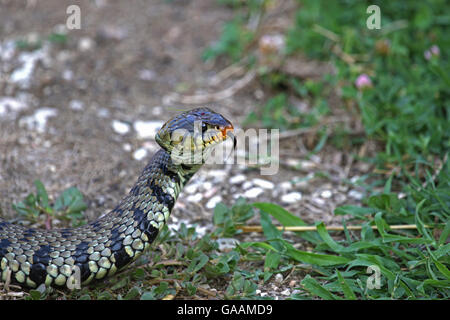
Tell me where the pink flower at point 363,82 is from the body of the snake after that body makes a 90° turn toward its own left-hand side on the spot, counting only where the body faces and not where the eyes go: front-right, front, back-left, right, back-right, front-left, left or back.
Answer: front-right

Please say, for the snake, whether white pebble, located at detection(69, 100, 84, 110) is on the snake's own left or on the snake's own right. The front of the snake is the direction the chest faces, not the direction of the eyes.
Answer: on the snake's own left

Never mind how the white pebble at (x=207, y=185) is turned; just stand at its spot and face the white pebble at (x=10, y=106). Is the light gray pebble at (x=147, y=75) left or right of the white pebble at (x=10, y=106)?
right

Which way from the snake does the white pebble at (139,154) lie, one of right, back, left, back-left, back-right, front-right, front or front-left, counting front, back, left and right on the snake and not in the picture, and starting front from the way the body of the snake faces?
left

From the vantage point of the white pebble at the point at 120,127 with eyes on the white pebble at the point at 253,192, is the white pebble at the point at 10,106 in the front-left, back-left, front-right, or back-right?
back-right

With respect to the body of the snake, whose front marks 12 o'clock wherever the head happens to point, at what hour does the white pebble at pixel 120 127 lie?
The white pebble is roughly at 9 o'clock from the snake.

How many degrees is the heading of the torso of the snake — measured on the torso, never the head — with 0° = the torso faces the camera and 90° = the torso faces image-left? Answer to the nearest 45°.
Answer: approximately 270°

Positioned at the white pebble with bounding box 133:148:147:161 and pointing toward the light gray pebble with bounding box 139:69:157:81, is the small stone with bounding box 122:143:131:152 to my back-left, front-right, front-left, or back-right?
front-left

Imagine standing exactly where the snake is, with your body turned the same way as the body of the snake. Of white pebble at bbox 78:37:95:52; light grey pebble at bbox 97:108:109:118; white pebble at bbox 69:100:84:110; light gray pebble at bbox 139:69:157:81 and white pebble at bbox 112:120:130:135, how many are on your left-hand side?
5

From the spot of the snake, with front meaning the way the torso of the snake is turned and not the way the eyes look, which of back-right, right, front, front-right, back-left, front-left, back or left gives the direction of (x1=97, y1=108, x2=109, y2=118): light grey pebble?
left

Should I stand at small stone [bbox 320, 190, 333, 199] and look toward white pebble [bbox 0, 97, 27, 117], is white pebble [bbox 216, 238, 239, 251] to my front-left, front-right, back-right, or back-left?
front-left
